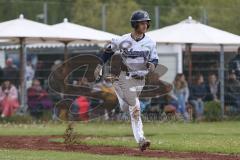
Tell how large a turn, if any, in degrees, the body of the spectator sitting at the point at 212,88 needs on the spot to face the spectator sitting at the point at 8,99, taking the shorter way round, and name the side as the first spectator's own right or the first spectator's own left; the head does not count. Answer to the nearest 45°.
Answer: approximately 90° to the first spectator's own right

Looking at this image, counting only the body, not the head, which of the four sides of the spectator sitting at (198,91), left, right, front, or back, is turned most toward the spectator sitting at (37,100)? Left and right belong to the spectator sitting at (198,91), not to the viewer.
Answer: right

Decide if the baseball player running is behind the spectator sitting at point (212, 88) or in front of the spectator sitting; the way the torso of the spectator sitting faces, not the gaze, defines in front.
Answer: in front

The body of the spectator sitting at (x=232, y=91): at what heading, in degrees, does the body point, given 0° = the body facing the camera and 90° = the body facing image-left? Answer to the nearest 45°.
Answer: approximately 0°

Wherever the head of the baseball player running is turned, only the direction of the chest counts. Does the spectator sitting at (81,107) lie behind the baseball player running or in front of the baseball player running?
behind

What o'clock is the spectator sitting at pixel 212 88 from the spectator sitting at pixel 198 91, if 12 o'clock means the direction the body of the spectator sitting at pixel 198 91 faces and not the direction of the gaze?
the spectator sitting at pixel 212 88 is roughly at 8 o'clock from the spectator sitting at pixel 198 91.

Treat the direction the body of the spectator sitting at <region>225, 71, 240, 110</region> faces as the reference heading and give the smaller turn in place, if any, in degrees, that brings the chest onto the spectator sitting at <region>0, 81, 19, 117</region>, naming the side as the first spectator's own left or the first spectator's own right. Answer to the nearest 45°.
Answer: approximately 90° to the first spectator's own right
